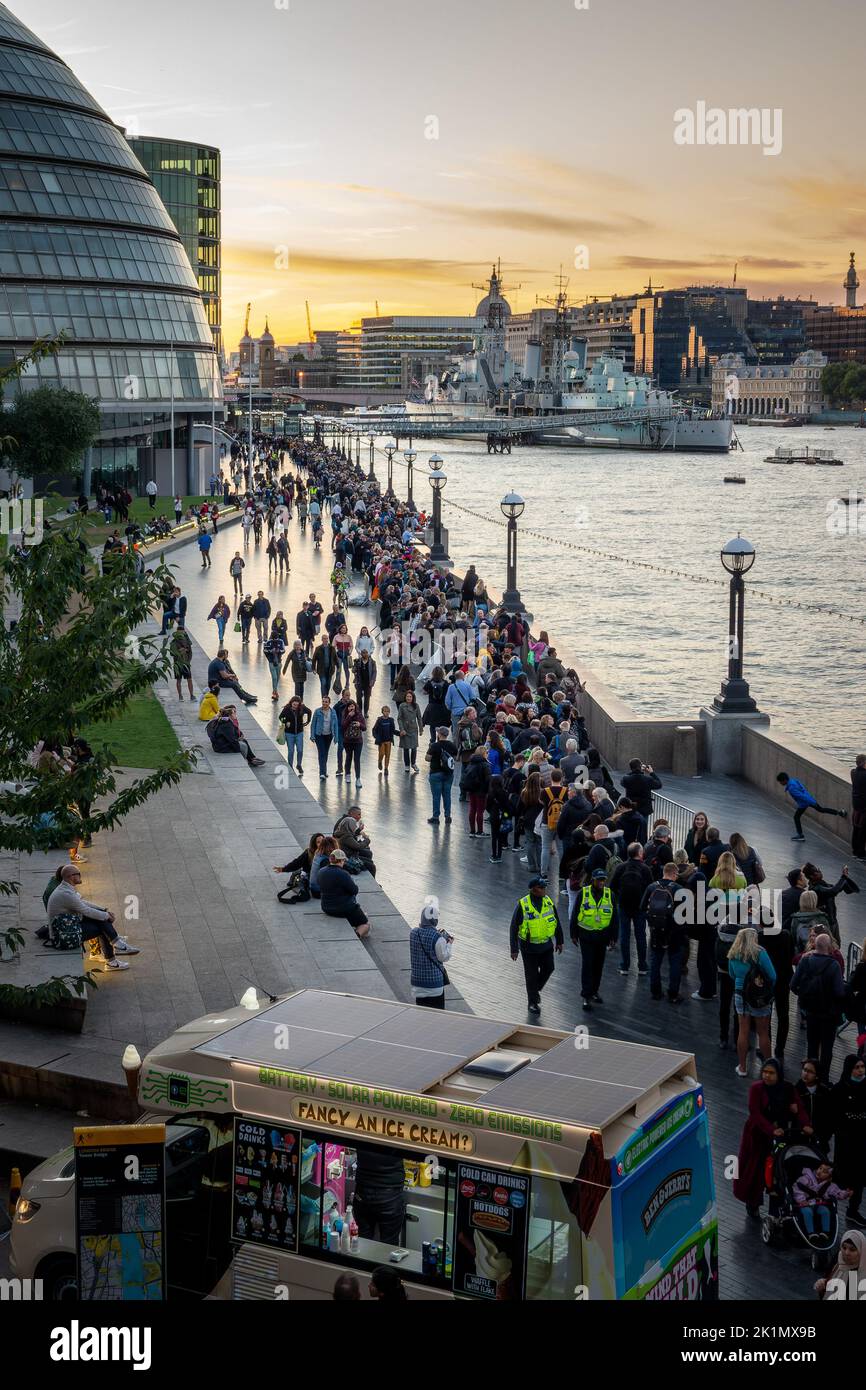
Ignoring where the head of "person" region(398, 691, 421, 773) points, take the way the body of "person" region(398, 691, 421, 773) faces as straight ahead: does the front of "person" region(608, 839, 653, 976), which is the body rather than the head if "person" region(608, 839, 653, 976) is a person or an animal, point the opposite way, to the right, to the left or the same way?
the opposite way

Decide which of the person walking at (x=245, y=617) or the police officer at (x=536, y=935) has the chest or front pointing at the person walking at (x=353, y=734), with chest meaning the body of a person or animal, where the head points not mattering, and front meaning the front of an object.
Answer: the person walking at (x=245, y=617)

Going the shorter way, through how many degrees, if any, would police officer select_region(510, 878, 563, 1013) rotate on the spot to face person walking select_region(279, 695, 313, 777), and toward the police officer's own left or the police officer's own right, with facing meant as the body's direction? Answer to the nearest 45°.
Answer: approximately 180°

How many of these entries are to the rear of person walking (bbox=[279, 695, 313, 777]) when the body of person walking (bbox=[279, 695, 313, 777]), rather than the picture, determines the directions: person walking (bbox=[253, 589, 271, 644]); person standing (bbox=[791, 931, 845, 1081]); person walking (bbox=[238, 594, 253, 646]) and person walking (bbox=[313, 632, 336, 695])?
3

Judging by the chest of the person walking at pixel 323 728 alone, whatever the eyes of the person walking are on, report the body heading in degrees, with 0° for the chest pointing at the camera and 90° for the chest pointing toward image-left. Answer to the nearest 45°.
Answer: approximately 0°

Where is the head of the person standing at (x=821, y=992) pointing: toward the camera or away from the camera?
away from the camera

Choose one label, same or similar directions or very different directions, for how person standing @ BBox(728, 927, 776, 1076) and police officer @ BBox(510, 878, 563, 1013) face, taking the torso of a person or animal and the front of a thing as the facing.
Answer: very different directions

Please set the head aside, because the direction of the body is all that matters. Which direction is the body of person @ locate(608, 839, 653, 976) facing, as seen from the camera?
away from the camera

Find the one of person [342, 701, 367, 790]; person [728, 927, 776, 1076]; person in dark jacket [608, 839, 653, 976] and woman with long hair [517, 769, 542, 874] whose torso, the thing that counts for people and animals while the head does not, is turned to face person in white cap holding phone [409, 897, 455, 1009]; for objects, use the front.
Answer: person [342, 701, 367, 790]

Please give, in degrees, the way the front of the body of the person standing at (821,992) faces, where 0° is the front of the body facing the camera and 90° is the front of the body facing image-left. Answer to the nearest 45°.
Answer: approximately 180°
